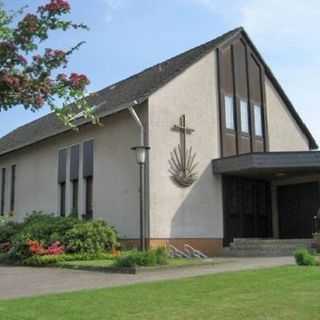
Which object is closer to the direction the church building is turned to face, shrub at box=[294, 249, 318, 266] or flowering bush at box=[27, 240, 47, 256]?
the shrub

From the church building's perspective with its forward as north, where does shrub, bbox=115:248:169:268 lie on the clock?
The shrub is roughly at 2 o'clock from the church building.

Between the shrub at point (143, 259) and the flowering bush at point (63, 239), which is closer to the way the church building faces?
the shrub

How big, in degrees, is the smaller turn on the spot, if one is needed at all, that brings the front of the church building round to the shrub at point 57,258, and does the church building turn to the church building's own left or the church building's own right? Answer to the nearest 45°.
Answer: approximately 90° to the church building's own right

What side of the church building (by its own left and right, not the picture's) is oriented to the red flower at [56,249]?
right

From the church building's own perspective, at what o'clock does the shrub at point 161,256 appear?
The shrub is roughly at 2 o'clock from the church building.

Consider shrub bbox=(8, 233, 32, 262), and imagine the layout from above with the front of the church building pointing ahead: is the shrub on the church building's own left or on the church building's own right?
on the church building's own right

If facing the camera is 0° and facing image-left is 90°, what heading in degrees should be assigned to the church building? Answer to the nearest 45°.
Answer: approximately 315°

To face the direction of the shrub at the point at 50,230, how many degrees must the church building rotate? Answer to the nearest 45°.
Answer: approximately 90° to its right

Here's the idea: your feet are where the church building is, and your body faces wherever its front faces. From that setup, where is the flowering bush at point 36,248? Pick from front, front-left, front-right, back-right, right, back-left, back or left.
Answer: right

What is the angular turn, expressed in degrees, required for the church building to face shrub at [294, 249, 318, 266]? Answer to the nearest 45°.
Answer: approximately 45° to its right
